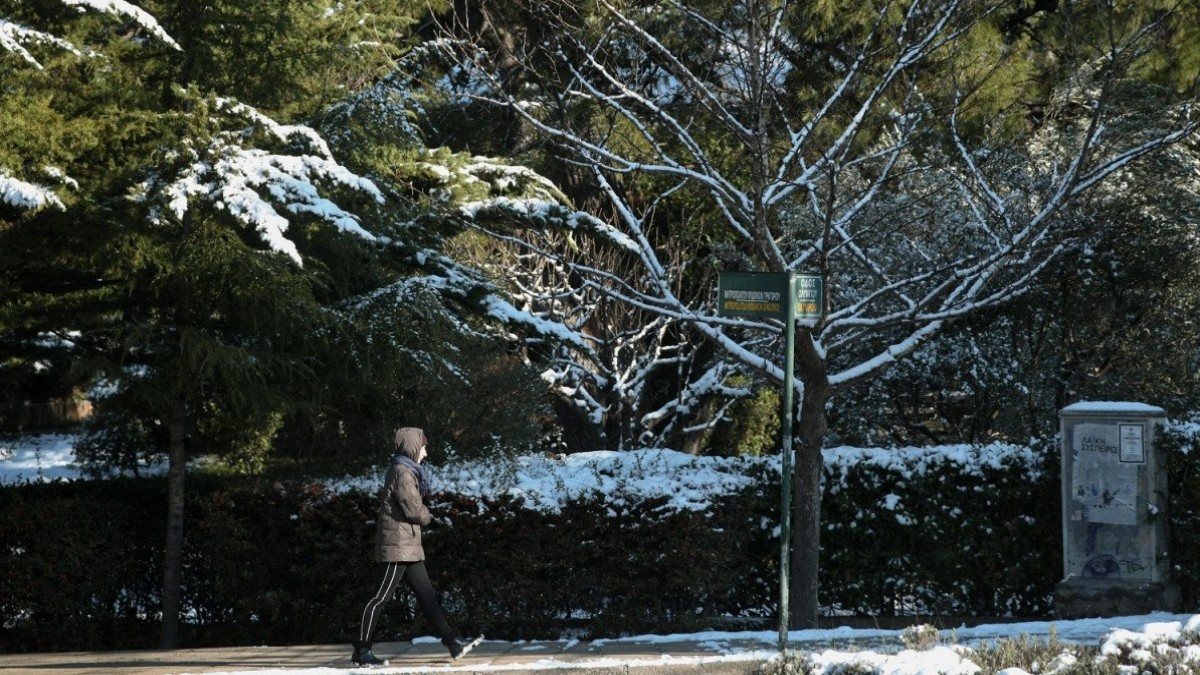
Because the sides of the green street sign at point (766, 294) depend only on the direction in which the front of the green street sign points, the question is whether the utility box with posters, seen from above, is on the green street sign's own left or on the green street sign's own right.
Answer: on the green street sign's own left

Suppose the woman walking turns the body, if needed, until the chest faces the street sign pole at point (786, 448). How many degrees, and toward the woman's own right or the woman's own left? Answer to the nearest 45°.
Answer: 0° — they already face it

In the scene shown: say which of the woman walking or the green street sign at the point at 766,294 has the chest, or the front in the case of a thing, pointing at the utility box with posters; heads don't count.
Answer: the woman walking

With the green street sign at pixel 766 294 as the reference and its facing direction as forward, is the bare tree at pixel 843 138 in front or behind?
behind

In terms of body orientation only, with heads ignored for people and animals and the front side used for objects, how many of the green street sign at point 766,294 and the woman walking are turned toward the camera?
1

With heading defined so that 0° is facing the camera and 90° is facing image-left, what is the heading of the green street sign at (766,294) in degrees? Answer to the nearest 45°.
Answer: approximately 0°

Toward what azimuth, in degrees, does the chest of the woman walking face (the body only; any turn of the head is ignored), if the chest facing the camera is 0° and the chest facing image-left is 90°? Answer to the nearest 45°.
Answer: approximately 270°

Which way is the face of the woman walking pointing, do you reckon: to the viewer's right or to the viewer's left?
to the viewer's right

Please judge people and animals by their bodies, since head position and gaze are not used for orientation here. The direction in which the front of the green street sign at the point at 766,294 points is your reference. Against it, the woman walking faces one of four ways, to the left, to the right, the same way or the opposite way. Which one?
to the left

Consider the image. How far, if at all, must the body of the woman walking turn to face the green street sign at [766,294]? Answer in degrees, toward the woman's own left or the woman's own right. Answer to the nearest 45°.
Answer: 0° — they already face it

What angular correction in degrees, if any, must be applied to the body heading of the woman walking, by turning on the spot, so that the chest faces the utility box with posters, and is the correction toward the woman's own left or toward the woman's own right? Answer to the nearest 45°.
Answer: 0° — they already face it
